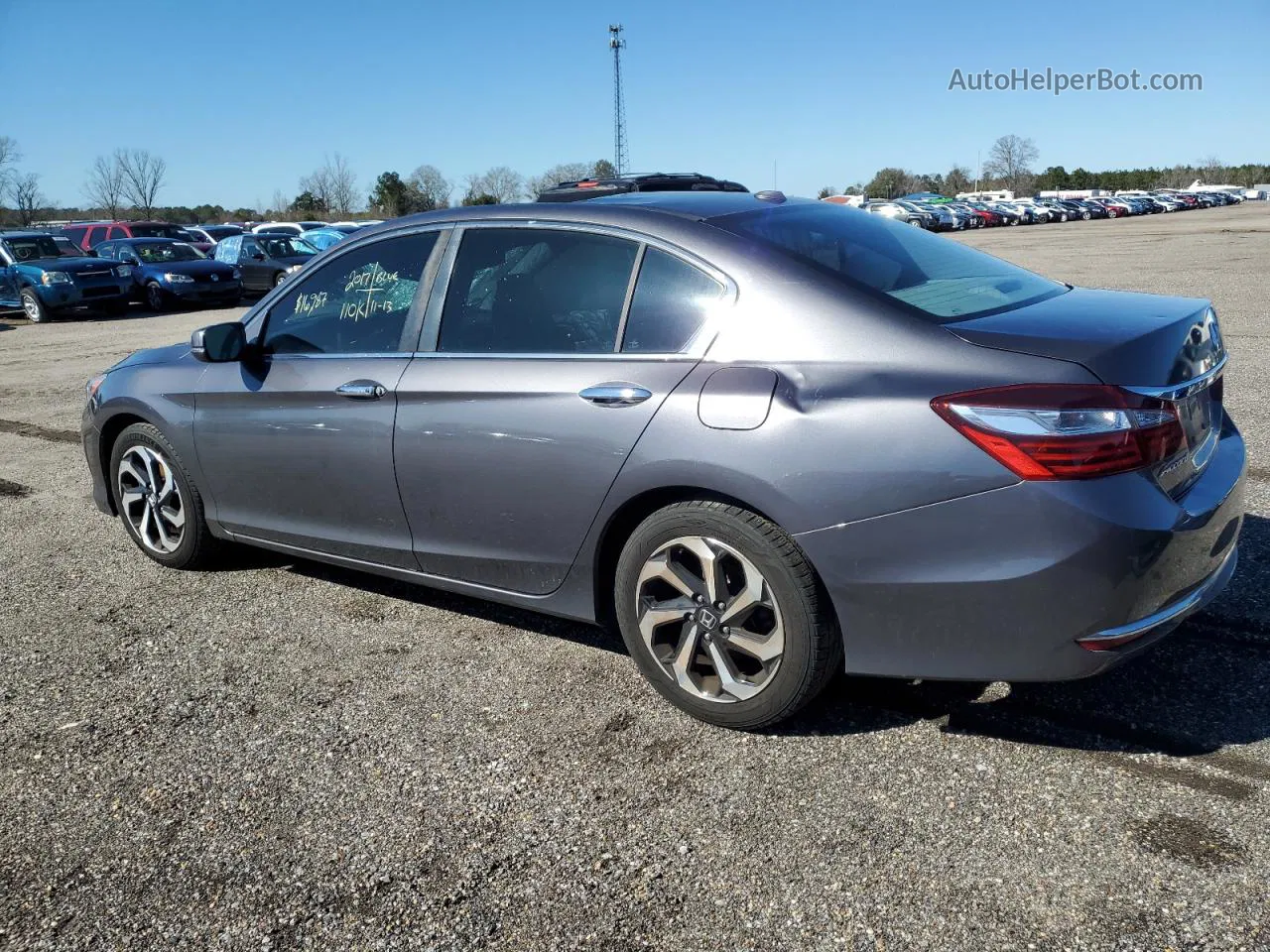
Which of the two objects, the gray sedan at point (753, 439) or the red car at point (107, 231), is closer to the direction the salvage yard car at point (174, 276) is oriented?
the gray sedan

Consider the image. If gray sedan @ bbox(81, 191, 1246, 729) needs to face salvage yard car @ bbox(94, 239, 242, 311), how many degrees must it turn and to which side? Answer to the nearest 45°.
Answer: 0° — it already faces it

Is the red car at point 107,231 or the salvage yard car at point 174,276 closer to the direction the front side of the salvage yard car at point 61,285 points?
the salvage yard car

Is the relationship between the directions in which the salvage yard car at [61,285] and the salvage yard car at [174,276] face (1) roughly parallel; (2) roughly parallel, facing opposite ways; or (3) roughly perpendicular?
roughly parallel

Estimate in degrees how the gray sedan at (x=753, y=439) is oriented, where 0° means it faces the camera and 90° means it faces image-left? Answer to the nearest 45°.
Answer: approximately 135°

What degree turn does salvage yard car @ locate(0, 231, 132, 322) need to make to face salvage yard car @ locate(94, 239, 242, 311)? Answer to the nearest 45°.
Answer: approximately 45° to its left

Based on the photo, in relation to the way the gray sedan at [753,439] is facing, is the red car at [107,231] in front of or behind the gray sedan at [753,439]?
in front

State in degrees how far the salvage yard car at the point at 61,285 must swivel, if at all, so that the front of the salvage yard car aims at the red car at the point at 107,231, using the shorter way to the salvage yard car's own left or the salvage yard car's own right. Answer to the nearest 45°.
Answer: approximately 135° to the salvage yard car's own left

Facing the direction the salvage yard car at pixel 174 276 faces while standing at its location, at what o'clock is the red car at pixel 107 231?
The red car is roughly at 7 o'clock from the salvage yard car.

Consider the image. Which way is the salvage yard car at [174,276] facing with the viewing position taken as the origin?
facing the viewer and to the right of the viewer

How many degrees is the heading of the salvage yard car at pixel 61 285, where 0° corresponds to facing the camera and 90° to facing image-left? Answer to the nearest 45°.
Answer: approximately 315°

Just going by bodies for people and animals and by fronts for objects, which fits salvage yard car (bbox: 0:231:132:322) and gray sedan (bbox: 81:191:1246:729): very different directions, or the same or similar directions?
very different directions

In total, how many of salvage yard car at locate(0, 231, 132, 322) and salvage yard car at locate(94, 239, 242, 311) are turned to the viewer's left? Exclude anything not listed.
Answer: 0

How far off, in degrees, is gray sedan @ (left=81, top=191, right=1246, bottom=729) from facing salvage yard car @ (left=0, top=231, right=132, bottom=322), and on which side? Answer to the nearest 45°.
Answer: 0° — it already faces it
